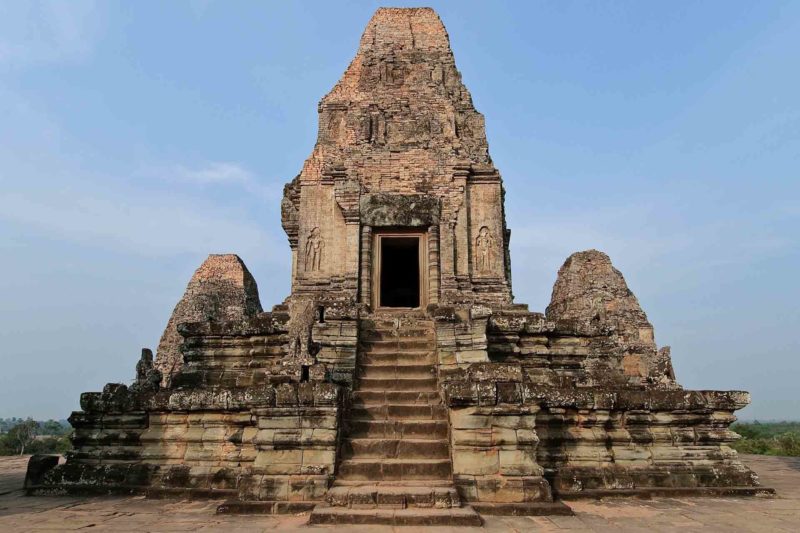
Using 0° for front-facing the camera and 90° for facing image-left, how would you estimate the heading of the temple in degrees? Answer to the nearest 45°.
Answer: approximately 0°
